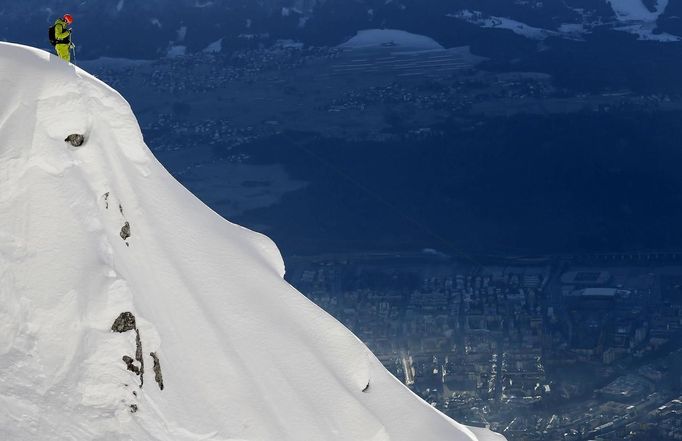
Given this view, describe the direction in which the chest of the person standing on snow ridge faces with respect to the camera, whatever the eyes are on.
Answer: to the viewer's right
